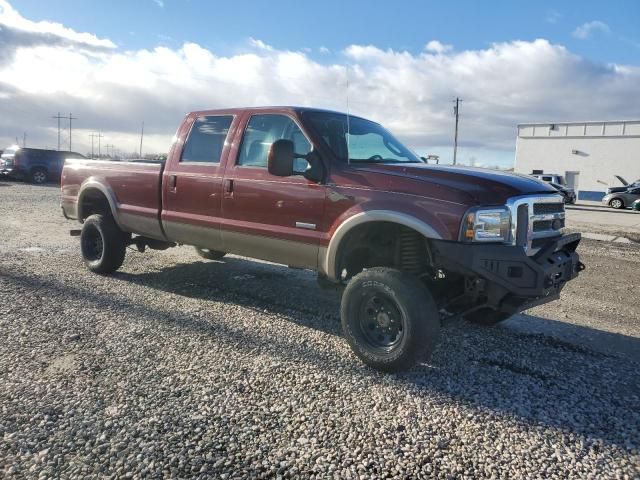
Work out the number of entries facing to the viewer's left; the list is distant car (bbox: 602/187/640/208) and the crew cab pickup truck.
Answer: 1

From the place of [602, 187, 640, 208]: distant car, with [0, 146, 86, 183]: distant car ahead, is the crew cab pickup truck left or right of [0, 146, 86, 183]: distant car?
left

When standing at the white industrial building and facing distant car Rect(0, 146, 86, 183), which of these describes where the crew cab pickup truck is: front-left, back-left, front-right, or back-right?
front-left

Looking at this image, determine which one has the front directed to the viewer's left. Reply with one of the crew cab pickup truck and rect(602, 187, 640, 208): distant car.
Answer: the distant car

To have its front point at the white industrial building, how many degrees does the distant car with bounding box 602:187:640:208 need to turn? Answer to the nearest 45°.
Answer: approximately 90° to its right

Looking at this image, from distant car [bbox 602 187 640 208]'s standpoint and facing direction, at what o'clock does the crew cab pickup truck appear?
The crew cab pickup truck is roughly at 9 o'clock from the distant car.

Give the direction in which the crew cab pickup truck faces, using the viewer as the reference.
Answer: facing the viewer and to the right of the viewer

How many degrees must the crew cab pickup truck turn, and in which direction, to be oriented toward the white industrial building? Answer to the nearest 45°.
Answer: approximately 90° to its left

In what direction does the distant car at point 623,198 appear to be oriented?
to the viewer's left

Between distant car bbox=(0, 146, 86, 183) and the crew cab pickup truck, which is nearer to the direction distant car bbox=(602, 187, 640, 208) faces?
the distant car

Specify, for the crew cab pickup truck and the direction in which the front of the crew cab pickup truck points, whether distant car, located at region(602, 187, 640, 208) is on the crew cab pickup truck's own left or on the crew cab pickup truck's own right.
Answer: on the crew cab pickup truck's own left

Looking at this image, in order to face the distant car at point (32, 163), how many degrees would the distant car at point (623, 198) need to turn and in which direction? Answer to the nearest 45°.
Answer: approximately 45° to its left

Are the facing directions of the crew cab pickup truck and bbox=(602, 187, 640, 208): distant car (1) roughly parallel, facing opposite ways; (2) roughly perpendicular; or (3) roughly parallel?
roughly parallel, facing opposite ways
